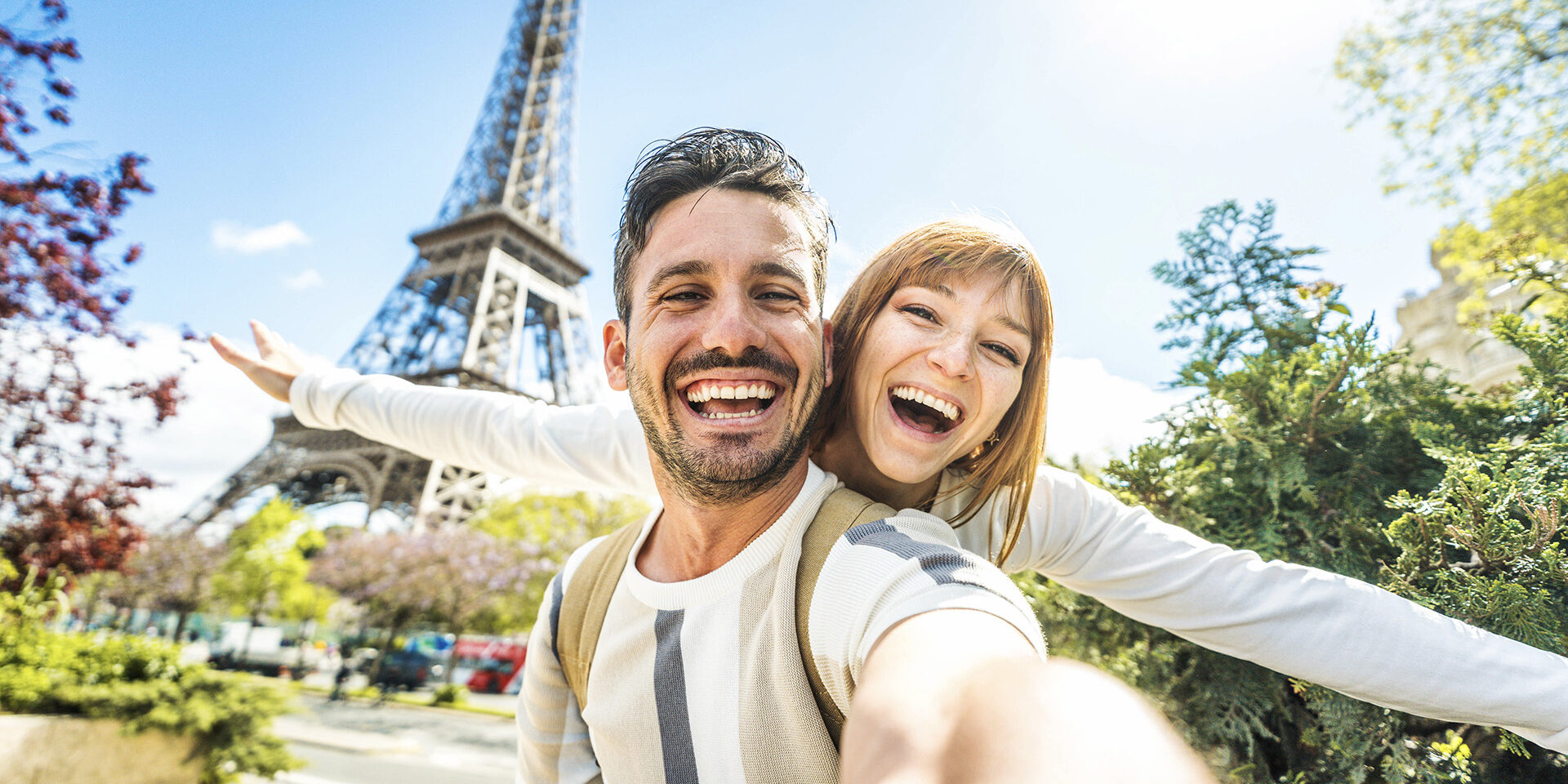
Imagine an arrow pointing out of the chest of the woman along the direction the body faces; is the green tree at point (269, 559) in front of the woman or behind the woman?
behind

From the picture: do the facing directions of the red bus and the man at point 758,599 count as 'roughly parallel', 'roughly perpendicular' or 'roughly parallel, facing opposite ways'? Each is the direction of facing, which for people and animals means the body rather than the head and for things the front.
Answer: roughly perpendicular

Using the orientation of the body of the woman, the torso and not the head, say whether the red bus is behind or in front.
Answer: behind

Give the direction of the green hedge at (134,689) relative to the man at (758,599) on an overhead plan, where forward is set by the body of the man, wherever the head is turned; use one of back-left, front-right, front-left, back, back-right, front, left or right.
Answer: back-right

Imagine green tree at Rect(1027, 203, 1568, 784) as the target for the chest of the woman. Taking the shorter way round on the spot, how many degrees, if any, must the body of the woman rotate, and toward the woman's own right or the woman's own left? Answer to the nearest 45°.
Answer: approximately 135° to the woman's own left

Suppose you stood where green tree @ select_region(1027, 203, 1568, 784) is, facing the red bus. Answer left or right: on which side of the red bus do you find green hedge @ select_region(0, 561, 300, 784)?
left

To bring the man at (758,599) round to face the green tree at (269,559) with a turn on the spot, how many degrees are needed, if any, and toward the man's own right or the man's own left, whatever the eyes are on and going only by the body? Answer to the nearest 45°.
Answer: approximately 135° to the man's own right

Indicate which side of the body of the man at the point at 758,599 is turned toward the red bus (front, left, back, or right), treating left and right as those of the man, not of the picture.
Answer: back

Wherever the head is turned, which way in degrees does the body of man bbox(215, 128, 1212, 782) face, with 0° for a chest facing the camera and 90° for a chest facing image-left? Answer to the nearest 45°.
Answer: approximately 0°
